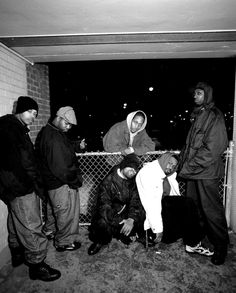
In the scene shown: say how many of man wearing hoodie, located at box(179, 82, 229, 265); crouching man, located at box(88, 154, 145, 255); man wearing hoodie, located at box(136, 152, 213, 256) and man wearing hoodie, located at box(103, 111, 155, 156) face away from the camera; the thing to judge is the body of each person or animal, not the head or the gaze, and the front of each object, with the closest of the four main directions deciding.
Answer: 0

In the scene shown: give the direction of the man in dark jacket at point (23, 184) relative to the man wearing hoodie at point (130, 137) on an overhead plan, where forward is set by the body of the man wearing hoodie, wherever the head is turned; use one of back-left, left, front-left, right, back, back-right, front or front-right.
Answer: front-right

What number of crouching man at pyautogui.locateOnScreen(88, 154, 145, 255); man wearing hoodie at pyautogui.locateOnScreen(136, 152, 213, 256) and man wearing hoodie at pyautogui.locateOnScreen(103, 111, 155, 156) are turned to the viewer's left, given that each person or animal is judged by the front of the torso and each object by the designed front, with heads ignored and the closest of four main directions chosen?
0

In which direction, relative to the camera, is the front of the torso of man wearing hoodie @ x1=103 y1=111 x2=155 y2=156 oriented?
toward the camera

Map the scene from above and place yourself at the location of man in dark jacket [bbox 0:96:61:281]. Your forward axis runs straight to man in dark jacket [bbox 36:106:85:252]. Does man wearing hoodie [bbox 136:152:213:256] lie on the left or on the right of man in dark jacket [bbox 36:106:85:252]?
right

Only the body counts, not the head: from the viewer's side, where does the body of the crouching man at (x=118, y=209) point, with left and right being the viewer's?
facing the viewer and to the right of the viewer

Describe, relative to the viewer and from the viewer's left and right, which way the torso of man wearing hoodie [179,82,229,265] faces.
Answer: facing the viewer and to the left of the viewer

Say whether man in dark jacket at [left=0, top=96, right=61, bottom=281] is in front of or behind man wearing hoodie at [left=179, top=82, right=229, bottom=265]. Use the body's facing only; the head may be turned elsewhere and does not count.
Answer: in front

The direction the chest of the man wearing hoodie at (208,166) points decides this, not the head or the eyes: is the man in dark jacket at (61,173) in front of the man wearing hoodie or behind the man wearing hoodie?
in front

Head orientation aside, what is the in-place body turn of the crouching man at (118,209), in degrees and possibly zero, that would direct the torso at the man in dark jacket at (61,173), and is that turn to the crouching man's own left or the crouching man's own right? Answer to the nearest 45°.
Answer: approximately 135° to the crouching man's own right

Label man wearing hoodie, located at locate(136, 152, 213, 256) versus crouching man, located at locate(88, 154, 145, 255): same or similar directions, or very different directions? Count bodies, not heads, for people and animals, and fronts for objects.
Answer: same or similar directions

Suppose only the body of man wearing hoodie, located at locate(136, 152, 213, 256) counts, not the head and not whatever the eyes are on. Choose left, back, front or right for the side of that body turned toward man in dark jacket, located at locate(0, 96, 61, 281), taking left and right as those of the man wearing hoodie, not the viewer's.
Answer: right

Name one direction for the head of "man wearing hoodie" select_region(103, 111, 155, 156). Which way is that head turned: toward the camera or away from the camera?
toward the camera
